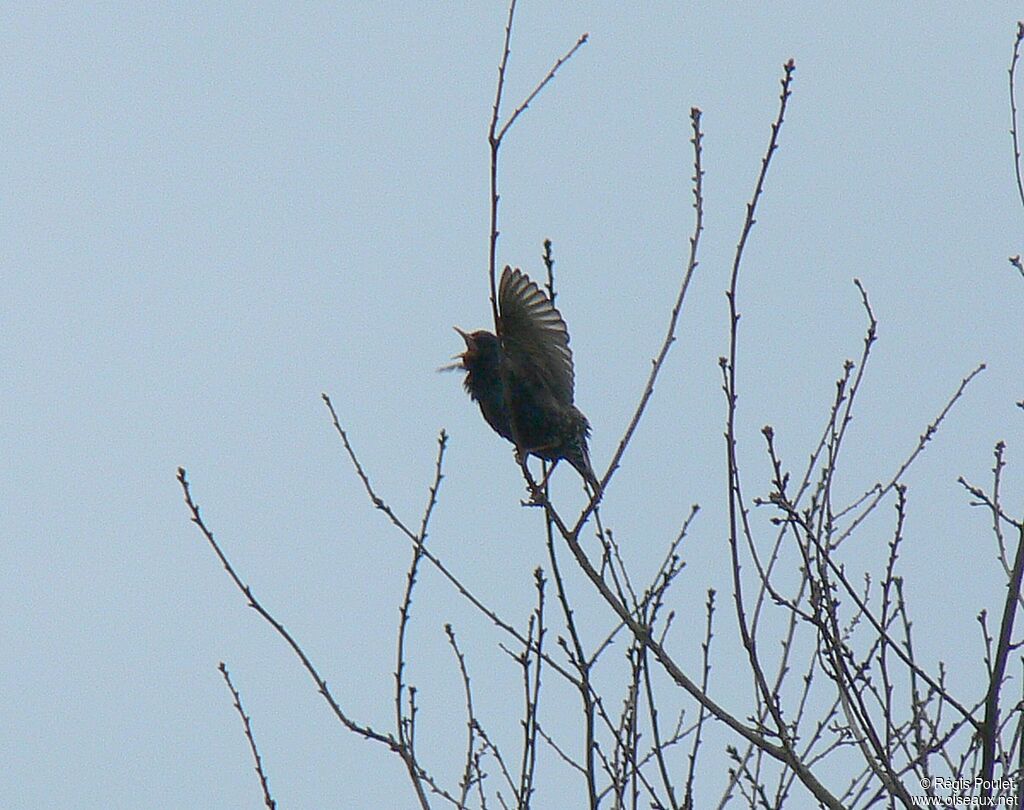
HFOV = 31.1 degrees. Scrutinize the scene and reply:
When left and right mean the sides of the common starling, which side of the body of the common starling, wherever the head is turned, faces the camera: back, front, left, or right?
left
